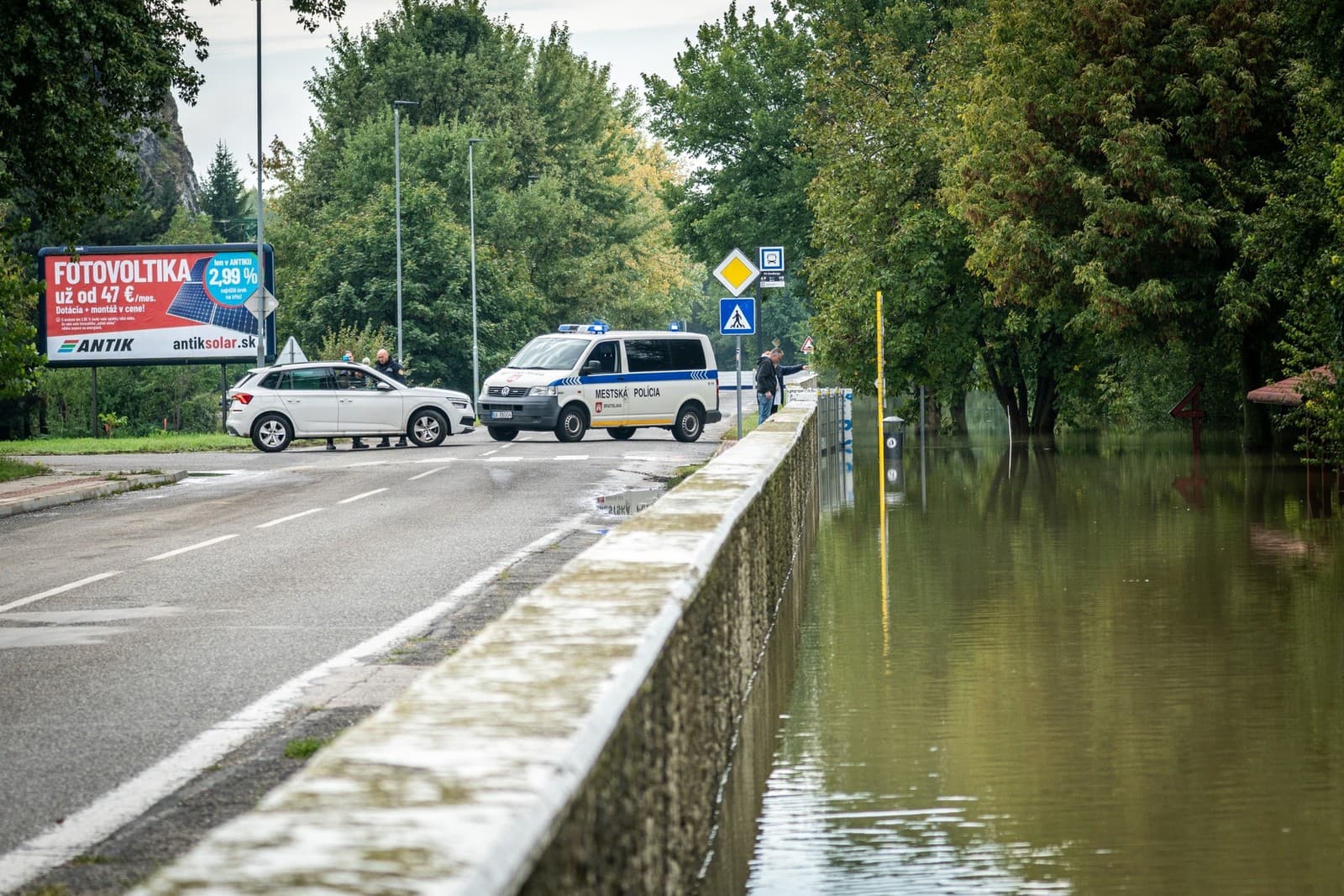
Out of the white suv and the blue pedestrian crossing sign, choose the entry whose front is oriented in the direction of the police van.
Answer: the white suv

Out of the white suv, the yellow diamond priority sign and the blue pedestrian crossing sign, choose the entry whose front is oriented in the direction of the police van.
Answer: the white suv

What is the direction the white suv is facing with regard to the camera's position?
facing to the right of the viewer

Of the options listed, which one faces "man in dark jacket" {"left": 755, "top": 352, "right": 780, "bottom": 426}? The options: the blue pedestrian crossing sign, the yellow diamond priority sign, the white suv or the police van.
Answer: the white suv

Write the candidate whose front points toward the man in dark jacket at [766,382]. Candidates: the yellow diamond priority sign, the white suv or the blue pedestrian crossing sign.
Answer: the white suv

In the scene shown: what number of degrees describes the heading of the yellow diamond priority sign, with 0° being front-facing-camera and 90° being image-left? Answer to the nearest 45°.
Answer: approximately 0°

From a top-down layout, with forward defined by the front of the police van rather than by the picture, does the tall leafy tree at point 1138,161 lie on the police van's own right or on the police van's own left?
on the police van's own left

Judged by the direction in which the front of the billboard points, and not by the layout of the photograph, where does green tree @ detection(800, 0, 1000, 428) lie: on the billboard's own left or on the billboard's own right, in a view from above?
on the billboard's own left

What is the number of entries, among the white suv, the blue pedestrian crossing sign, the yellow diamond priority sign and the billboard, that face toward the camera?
3

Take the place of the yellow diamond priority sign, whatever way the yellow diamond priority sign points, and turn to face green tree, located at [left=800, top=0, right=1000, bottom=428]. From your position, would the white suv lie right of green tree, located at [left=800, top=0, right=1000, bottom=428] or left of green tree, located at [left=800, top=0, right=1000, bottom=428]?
left
